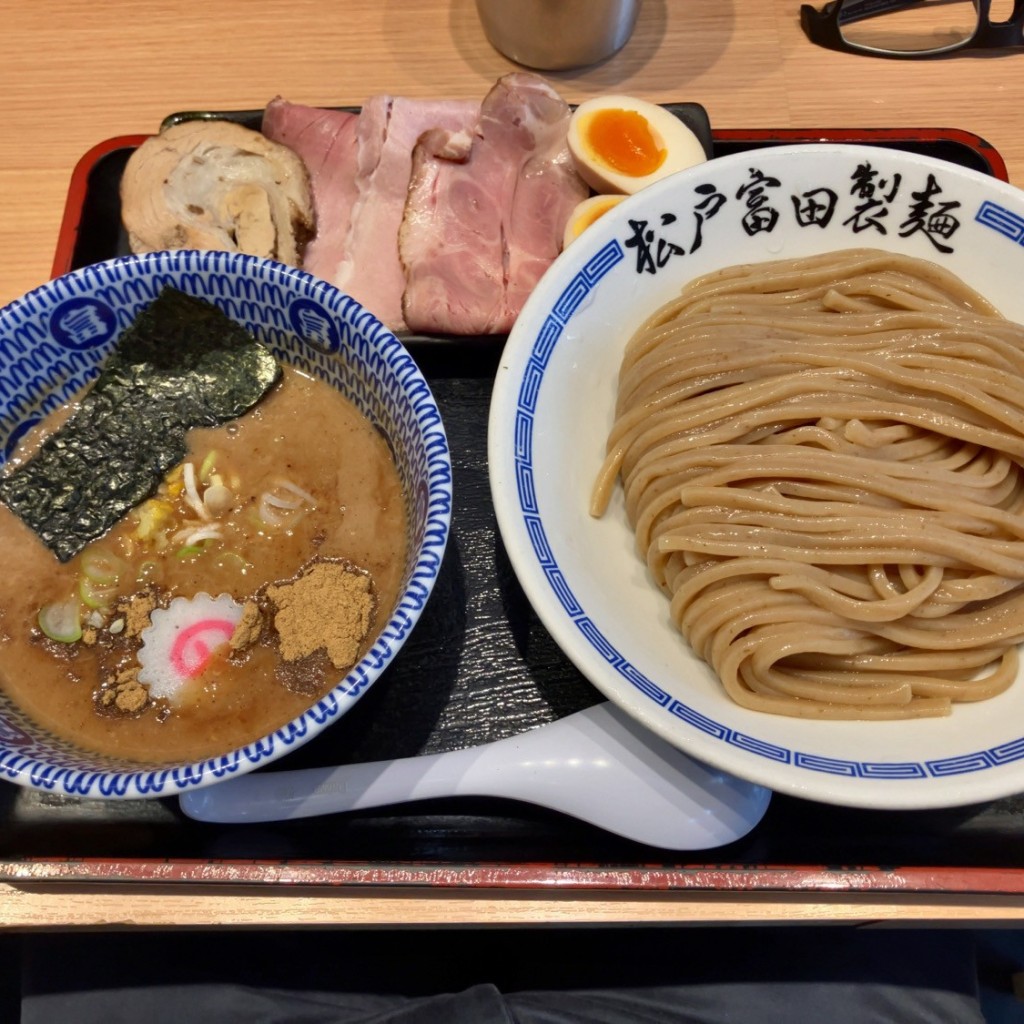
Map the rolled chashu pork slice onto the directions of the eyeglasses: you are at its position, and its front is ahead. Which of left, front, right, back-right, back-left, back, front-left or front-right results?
front-right

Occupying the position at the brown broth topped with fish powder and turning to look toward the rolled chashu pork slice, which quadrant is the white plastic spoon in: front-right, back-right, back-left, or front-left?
back-right

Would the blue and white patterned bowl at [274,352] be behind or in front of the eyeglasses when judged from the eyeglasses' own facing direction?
in front

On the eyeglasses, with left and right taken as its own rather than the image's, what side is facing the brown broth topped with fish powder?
front

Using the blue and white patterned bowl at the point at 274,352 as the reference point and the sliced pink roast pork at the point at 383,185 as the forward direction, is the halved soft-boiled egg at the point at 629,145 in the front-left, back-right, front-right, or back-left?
front-right

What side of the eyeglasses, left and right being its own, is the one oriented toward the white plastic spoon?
front

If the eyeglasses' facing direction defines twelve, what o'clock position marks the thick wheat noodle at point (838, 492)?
The thick wheat noodle is roughly at 12 o'clock from the eyeglasses.

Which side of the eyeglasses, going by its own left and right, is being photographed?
front

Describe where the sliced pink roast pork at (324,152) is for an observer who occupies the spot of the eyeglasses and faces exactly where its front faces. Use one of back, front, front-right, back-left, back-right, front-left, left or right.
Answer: front-right

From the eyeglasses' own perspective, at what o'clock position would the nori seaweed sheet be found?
The nori seaweed sheet is roughly at 1 o'clock from the eyeglasses.
